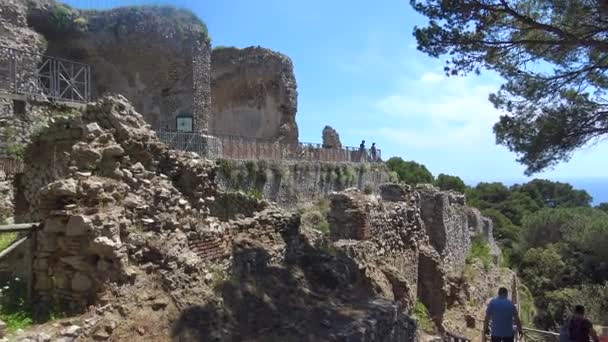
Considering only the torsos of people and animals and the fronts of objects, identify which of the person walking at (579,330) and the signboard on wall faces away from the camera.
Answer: the person walking

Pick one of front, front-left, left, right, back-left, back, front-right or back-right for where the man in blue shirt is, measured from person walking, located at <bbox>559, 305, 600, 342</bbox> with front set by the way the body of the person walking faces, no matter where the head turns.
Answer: left

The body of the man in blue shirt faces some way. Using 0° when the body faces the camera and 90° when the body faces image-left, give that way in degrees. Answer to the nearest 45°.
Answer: approximately 180°

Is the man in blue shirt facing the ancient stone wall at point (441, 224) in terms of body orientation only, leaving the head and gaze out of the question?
yes

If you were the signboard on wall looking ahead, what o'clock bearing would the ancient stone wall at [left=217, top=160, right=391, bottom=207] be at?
The ancient stone wall is roughly at 9 o'clock from the signboard on wall.

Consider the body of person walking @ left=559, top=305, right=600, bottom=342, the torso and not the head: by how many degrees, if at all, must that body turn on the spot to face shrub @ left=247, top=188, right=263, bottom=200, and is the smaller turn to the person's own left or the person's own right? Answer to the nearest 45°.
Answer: approximately 45° to the person's own left

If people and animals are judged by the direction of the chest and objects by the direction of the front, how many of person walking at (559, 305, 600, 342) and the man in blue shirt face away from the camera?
2

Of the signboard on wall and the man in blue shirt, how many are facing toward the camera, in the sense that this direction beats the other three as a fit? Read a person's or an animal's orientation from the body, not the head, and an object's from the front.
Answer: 1

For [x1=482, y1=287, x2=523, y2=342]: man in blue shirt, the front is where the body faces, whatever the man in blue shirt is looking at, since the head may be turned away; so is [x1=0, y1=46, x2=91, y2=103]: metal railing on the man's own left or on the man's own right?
on the man's own left

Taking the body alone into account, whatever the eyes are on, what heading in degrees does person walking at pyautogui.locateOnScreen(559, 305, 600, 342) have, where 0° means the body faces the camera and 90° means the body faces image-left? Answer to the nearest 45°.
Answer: approximately 180°
